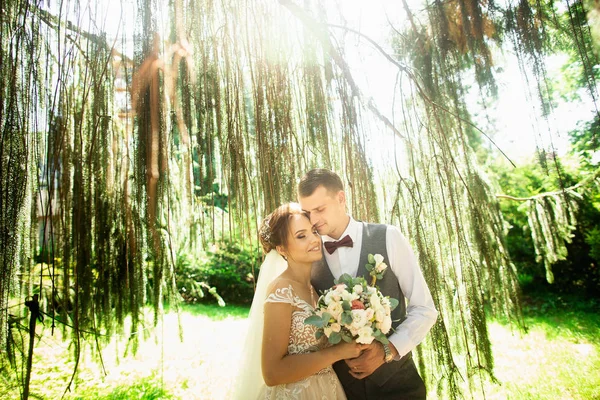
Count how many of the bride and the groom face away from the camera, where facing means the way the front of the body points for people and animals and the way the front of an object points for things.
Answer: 0

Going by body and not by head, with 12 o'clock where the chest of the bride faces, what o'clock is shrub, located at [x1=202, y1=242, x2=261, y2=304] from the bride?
The shrub is roughly at 7 o'clock from the bride.

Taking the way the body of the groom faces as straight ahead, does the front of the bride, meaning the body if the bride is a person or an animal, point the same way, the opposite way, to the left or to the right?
to the left

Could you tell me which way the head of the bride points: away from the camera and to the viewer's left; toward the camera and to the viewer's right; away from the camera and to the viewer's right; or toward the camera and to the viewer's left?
toward the camera and to the viewer's right

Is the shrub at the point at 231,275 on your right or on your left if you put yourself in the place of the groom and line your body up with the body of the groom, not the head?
on your right

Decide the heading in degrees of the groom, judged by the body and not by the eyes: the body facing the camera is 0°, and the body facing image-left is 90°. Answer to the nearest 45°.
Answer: approximately 45°
